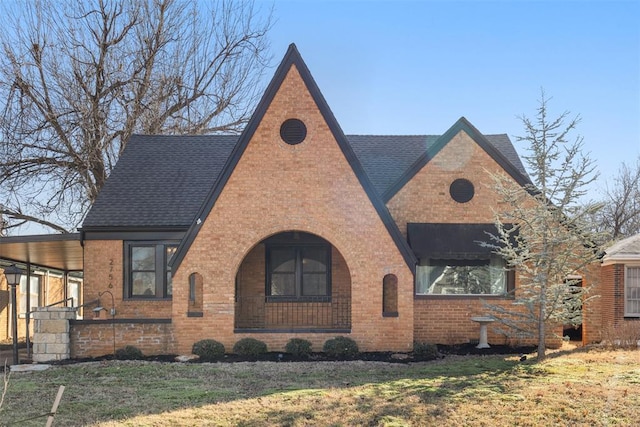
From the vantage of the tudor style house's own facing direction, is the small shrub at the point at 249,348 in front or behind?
in front

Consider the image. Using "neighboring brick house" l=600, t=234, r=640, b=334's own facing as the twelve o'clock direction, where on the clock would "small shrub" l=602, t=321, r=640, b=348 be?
The small shrub is roughly at 12 o'clock from the neighboring brick house.

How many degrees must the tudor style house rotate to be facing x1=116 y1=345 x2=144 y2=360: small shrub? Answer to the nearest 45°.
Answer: approximately 45° to its right

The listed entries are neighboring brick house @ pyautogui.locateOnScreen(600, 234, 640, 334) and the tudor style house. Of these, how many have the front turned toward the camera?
2

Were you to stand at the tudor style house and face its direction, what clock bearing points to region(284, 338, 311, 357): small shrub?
The small shrub is roughly at 12 o'clock from the tudor style house.

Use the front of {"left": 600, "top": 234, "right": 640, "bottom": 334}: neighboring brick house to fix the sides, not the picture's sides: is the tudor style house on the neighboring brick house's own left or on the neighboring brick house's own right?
on the neighboring brick house's own right

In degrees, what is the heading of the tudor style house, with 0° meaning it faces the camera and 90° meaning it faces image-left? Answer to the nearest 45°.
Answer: approximately 0°

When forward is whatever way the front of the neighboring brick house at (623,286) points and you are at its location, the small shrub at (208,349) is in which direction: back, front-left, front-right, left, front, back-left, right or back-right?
front-right

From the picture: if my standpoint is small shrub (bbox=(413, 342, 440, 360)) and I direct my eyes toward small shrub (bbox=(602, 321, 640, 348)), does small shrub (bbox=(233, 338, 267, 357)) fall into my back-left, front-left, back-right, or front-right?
back-left

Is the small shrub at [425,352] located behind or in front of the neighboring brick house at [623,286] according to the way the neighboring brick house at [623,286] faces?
in front

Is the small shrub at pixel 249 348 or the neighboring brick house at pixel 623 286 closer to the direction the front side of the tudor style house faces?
the small shrub

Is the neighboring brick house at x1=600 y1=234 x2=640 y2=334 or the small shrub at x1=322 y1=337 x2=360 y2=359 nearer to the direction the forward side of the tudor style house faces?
the small shrub
